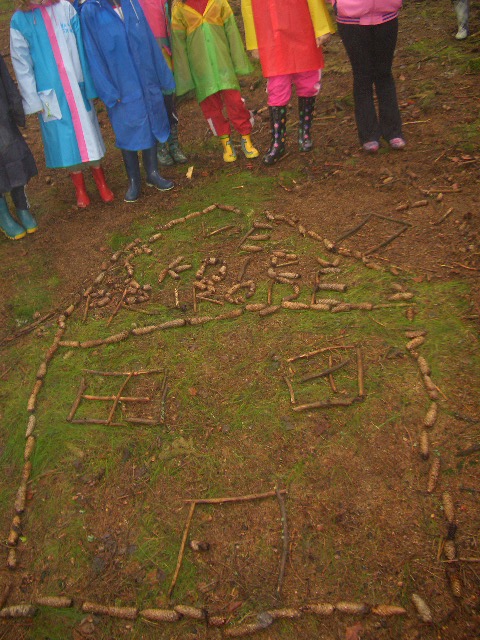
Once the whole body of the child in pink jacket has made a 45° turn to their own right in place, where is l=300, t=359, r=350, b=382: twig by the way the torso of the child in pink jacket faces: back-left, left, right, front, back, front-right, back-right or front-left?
front-left

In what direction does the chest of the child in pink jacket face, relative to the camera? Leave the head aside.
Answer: toward the camera

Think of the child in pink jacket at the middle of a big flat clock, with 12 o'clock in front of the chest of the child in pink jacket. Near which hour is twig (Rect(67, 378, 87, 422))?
The twig is roughly at 1 o'clock from the child in pink jacket.

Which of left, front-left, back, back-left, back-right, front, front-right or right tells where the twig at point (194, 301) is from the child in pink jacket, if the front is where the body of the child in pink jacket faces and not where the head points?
front-right

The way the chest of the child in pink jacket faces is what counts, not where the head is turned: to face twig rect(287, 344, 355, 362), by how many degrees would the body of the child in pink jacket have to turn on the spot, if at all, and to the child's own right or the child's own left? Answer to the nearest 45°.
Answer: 0° — they already face it

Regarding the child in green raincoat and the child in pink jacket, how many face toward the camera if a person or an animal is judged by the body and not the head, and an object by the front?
2

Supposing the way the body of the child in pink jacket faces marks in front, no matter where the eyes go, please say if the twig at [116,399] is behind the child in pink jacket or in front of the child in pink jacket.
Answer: in front

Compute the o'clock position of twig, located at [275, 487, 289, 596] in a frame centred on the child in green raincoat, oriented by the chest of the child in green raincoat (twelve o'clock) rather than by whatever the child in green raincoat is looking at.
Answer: The twig is roughly at 12 o'clock from the child in green raincoat.

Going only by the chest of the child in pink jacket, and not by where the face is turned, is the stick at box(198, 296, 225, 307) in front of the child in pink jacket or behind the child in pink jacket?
in front

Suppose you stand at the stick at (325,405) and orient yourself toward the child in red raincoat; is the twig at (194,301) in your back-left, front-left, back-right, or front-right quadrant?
front-left

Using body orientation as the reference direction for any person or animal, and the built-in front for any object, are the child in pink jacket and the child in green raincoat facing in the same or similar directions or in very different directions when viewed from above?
same or similar directions

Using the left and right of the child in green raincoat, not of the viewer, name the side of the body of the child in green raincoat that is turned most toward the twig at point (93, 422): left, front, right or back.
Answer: front

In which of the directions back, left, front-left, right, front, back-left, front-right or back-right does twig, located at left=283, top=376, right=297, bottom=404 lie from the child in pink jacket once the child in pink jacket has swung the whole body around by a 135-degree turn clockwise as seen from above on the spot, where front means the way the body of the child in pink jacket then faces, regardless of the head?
back-left

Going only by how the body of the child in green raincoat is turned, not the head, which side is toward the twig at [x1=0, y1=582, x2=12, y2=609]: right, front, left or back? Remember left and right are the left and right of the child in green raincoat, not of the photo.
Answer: front

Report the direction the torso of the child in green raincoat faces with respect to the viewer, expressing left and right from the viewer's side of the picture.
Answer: facing the viewer
